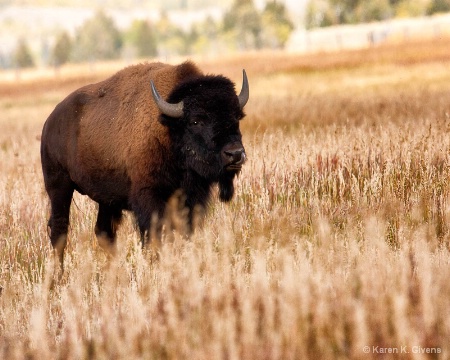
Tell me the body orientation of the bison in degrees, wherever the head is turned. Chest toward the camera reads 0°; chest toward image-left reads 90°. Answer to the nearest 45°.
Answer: approximately 315°
